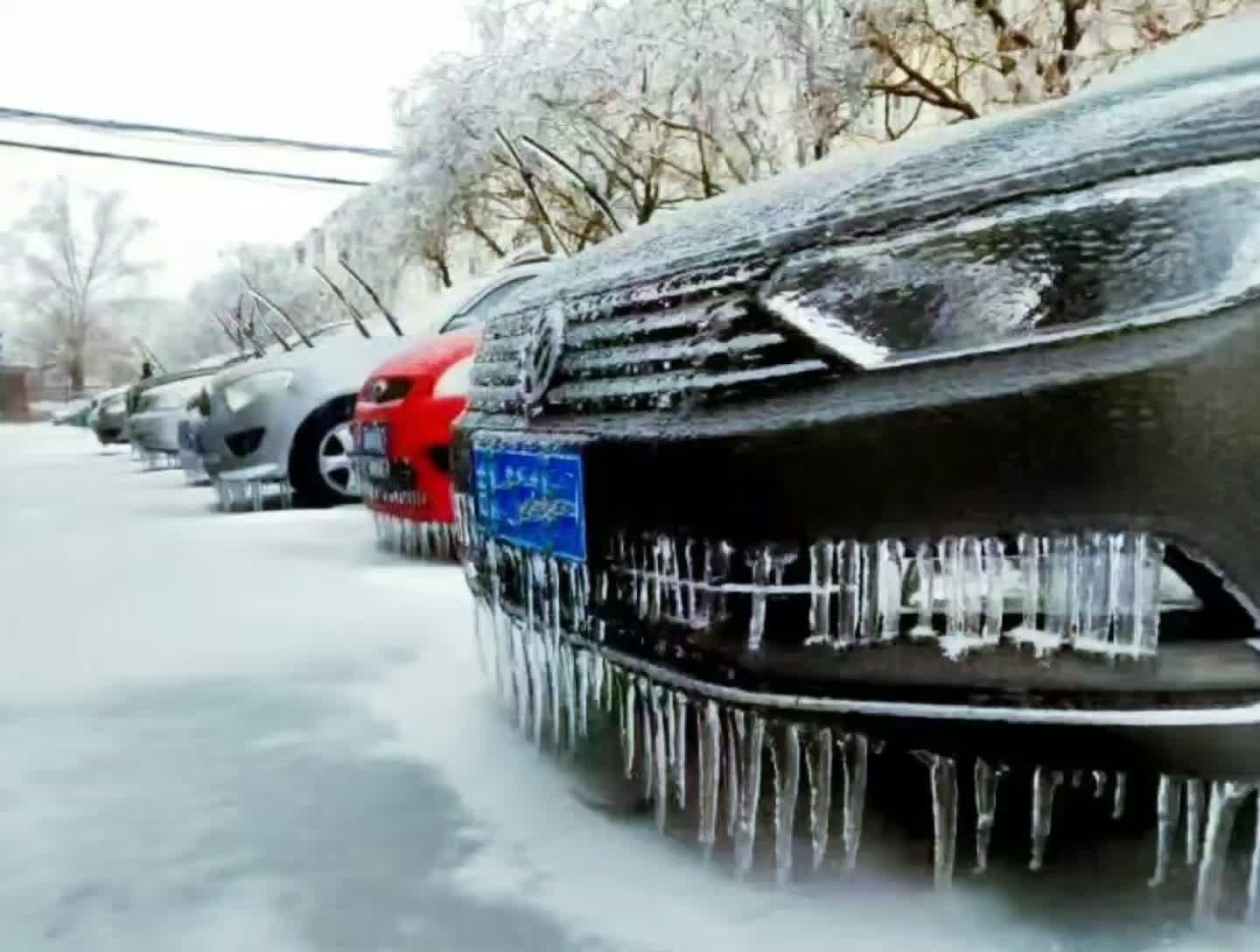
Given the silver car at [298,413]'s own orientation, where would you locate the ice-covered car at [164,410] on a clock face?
The ice-covered car is roughly at 4 o'clock from the silver car.

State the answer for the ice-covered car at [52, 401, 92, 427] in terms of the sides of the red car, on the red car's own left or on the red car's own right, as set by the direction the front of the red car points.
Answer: on the red car's own right

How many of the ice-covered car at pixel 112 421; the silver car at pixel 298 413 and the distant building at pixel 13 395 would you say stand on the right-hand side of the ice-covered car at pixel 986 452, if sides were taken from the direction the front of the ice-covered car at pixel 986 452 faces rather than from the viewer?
3

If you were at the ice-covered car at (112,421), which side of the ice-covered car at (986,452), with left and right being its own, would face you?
right

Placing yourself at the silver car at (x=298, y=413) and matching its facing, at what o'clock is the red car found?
The red car is roughly at 10 o'clock from the silver car.

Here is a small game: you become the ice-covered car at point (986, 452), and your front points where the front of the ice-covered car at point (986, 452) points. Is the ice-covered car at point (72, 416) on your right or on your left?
on your right

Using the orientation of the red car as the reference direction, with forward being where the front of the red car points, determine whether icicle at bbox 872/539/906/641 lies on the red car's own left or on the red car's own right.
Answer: on the red car's own left

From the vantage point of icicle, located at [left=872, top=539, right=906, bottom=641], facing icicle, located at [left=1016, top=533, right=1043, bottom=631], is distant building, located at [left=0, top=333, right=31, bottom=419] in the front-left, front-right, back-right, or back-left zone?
back-left

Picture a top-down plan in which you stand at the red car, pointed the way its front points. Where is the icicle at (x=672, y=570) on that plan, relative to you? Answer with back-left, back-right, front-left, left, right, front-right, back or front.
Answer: front-left

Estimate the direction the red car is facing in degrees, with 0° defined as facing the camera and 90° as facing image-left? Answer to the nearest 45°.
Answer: approximately 45°

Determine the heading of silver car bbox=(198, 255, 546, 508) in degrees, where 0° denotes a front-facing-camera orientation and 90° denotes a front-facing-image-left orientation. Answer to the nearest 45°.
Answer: approximately 45°
